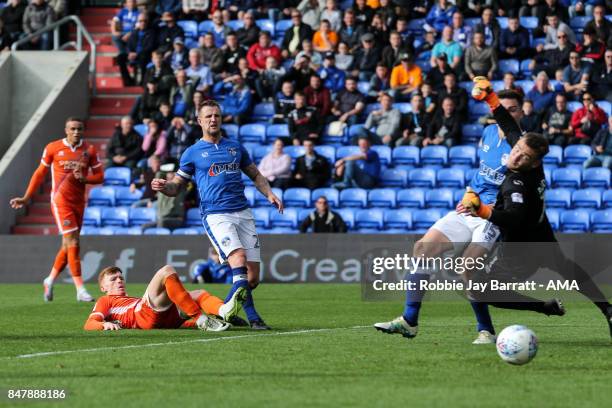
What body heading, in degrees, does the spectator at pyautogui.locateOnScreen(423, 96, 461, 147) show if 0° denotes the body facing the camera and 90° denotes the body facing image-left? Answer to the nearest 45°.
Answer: approximately 0°

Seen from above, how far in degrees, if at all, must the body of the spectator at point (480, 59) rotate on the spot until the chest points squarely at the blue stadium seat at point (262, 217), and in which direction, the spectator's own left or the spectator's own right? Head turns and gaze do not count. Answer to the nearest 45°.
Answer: approximately 45° to the spectator's own right

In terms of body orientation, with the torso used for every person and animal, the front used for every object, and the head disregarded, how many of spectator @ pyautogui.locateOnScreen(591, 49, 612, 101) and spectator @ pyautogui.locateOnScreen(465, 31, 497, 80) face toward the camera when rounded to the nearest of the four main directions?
2

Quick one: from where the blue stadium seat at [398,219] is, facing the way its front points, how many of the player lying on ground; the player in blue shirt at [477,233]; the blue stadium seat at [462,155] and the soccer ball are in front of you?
3

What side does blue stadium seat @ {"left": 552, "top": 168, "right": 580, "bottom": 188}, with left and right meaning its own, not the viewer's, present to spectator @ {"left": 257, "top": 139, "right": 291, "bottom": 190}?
right

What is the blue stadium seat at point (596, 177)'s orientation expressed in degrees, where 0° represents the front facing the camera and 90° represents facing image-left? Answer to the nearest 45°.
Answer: approximately 0°

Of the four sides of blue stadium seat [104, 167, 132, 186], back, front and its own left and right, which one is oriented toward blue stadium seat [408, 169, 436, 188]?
left
